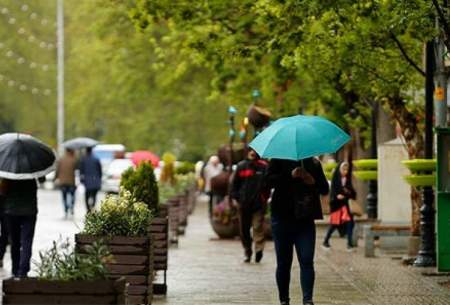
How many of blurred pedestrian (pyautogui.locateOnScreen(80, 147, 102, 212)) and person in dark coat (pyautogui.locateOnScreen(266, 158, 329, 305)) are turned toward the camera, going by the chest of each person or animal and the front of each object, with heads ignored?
1

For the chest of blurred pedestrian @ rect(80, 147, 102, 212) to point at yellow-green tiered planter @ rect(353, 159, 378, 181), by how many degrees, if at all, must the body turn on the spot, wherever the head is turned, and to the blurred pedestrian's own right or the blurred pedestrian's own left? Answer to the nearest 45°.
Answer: approximately 135° to the blurred pedestrian's own right

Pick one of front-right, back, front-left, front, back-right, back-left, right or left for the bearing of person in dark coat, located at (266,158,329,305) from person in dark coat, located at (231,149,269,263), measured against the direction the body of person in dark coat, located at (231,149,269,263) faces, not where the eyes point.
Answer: front

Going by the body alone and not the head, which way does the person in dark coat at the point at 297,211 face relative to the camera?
toward the camera

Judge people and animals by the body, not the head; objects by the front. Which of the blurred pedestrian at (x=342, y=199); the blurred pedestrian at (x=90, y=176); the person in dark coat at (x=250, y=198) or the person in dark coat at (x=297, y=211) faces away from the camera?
the blurred pedestrian at (x=90, y=176)

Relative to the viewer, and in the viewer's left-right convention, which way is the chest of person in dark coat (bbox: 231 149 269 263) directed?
facing the viewer

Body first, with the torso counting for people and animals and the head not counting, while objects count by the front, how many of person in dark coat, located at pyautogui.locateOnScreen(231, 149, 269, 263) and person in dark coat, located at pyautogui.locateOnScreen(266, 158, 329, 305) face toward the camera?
2

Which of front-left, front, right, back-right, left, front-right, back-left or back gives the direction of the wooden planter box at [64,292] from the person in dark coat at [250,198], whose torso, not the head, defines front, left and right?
front

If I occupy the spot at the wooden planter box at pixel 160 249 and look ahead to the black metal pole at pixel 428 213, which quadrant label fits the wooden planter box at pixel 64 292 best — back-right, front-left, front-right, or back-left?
back-right

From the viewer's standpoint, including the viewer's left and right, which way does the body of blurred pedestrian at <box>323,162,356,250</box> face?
facing the viewer and to the right of the viewer
